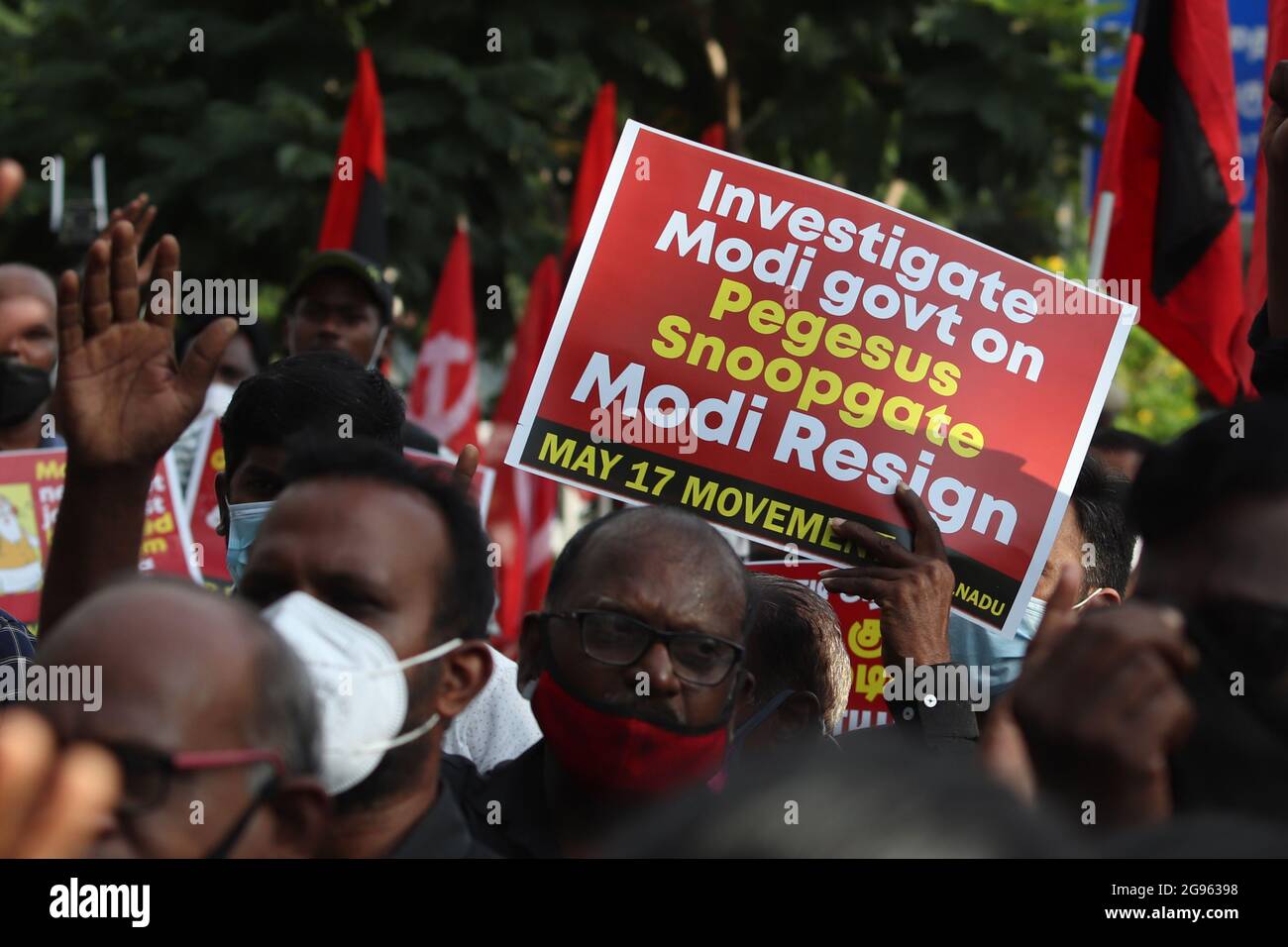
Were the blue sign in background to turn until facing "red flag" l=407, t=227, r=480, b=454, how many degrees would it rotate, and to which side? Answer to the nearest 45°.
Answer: approximately 45° to its right

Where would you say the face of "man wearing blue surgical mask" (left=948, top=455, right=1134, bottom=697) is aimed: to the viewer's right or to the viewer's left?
to the viewer's left

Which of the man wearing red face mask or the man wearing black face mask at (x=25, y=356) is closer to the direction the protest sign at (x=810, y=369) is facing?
the man wearing red face mask

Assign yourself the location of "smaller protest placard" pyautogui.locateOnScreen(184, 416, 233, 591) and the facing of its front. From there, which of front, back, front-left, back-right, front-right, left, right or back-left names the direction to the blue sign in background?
back-left

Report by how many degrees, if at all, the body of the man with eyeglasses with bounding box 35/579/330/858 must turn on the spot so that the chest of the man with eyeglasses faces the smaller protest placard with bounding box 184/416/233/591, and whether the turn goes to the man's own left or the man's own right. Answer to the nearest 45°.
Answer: approximately 135° to the man's own right

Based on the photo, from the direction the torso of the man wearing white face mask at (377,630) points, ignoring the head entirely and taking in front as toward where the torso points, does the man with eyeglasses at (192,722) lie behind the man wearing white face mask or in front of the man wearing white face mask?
in front

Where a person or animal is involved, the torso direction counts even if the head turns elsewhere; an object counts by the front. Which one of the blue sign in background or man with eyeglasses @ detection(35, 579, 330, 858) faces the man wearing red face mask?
the blue sign in background

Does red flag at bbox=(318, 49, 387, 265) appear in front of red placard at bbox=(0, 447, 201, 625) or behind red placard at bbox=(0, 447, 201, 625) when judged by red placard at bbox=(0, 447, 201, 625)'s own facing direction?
behind

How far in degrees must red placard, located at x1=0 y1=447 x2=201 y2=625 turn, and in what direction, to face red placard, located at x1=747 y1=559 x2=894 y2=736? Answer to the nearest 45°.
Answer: approximately 45° to its left

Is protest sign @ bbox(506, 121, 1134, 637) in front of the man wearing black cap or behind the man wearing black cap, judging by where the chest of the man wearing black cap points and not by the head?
in front
